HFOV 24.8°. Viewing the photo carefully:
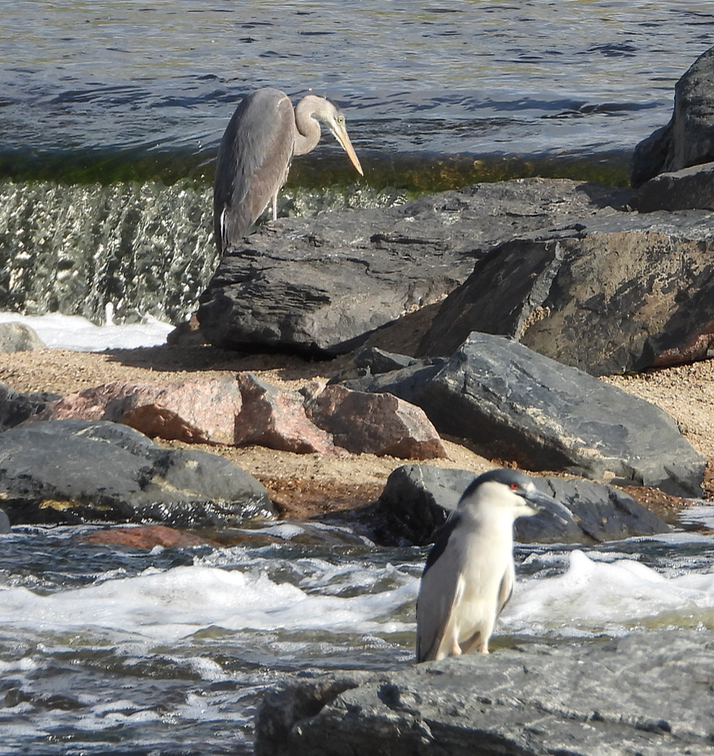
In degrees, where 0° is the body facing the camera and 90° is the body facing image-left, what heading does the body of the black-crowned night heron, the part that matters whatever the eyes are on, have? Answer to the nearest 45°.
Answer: approximately 315°

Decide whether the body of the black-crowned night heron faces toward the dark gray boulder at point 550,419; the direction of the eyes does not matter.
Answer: no

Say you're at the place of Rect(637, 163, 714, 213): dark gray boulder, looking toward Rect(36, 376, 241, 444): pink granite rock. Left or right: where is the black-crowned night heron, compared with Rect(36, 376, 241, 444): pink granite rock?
left

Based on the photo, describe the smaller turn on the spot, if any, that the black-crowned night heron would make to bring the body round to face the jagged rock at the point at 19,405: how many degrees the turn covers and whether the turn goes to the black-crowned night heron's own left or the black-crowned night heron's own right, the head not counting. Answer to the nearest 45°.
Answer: approximately 180°

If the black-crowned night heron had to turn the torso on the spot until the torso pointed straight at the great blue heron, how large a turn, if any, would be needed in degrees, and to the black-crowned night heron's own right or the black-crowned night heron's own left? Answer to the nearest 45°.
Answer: approximately 135° to the black-crowned night heron's own left

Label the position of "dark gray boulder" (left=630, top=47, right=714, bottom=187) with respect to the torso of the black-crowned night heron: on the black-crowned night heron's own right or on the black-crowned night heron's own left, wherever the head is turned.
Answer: on the black-crowned night heron's own left

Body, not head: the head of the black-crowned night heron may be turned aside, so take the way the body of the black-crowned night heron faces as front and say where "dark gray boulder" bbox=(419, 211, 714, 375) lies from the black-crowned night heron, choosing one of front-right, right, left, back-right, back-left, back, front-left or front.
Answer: back-left

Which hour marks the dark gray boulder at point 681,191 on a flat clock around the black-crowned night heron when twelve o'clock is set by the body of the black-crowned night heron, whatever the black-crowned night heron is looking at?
The dark gray boulder is roughly at 8 o'clock from the black-crowned night heron.

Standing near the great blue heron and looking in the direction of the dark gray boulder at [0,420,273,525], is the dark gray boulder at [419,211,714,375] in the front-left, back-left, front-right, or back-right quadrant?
front-left

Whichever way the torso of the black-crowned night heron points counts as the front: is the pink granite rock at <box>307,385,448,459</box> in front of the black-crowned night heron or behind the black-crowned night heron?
behind

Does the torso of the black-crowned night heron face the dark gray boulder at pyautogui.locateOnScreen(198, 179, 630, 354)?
no

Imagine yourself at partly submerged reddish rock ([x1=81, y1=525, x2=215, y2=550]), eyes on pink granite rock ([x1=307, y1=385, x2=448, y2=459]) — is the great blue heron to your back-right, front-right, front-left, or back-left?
front-left

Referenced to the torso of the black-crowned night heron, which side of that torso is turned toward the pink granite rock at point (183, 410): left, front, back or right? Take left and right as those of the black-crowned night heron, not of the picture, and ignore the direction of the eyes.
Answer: back

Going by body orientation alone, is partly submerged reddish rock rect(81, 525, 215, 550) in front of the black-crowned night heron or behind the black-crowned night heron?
behind
